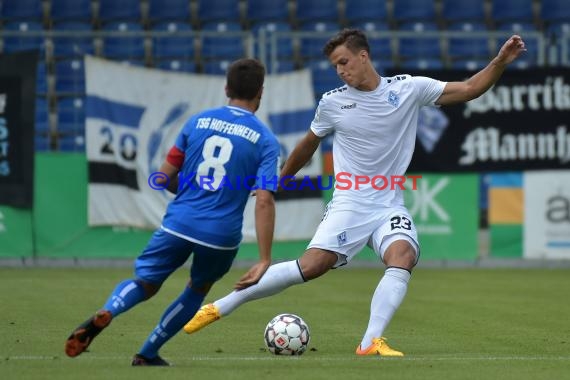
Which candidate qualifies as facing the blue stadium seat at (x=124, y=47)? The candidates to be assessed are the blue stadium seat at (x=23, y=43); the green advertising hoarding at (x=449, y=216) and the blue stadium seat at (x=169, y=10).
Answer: the blue stadium seat at (x=169, y=10)

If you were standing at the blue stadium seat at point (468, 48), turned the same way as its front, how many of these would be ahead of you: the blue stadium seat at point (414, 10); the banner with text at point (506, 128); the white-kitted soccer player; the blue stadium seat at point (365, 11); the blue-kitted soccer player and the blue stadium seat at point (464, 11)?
3

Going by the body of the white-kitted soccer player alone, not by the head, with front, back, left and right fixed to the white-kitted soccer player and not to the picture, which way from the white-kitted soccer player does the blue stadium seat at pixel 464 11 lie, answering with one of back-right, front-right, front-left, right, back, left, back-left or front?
back

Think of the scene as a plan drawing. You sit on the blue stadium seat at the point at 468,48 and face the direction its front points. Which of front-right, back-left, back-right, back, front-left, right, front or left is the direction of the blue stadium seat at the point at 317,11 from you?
back-right

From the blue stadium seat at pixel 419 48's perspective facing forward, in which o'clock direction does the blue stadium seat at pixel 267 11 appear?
the blue stadium seat at pixel 267 11 is roughly at 4 o'clock from the blue stadium seat at pixel 419 48.

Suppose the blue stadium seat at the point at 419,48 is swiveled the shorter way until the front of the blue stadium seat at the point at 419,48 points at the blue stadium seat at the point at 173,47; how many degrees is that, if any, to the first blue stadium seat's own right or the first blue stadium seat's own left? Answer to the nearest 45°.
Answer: approximately 45° to the first blue stadium seat's own right

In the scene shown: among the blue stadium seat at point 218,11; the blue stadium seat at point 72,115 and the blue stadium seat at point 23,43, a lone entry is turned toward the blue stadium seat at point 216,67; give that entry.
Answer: the blue stadium seat at point 218,11

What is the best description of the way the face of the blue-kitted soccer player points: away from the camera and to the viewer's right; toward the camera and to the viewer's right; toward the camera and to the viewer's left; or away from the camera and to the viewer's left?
away from the camera and to the viewer's right

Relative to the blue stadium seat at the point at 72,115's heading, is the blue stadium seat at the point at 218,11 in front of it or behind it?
behind
